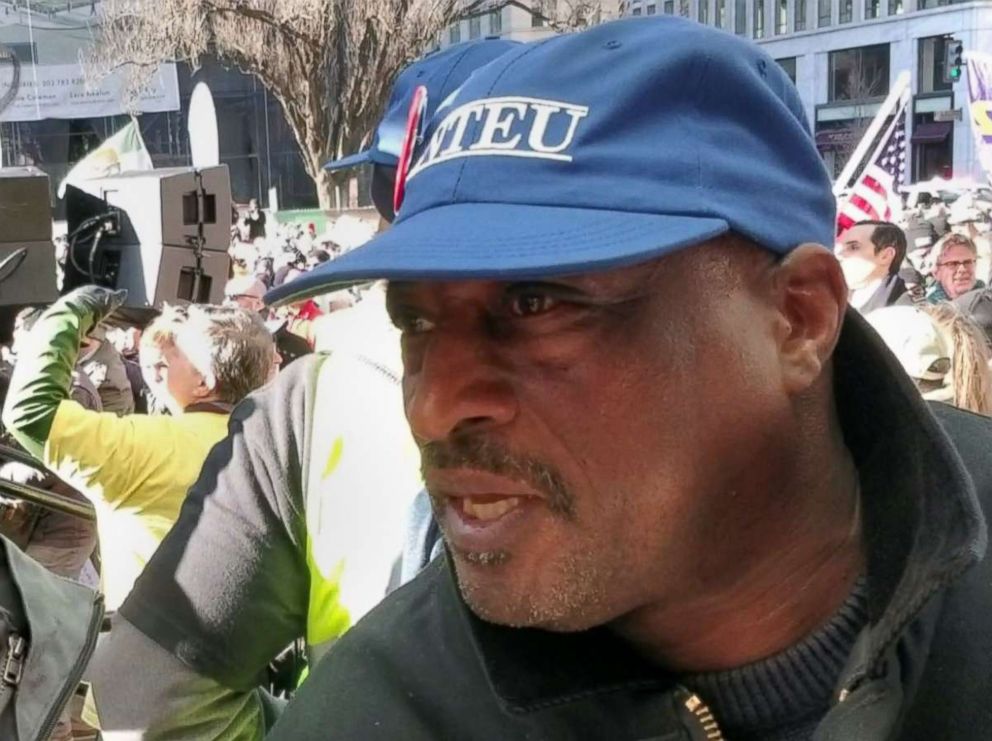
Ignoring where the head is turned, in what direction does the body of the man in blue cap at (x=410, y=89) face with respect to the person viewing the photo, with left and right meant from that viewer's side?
facing to the left of the viewer

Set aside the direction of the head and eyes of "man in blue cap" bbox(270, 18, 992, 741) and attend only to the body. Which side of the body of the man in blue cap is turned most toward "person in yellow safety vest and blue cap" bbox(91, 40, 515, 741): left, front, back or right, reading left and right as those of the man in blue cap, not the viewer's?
right

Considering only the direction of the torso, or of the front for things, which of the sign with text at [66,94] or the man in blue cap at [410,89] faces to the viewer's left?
the man in blue cap

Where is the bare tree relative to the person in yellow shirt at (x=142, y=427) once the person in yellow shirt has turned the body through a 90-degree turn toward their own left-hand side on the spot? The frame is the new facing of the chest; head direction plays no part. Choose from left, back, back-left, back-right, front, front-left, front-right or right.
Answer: back-right

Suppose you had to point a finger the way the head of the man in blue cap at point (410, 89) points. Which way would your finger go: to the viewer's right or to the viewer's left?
to the viewer's left

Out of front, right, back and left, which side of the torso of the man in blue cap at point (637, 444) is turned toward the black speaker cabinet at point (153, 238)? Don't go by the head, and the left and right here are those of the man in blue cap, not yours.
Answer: right

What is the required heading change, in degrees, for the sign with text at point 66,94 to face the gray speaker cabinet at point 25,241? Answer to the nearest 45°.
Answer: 0° — it already faces it

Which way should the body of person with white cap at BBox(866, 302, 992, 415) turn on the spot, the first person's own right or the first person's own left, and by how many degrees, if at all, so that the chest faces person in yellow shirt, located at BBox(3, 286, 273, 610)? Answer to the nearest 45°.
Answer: approximately 45° to the first person's own left

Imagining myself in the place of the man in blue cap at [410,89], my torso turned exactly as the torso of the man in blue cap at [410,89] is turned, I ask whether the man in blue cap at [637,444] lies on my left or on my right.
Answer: on my left

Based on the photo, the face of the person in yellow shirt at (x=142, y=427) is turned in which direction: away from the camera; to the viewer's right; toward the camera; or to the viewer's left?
to the viewer's left

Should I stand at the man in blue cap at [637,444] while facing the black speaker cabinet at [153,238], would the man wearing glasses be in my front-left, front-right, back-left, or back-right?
front-right

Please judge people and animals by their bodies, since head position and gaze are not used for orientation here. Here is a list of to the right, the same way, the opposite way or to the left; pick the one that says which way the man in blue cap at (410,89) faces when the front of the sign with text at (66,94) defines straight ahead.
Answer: to the right

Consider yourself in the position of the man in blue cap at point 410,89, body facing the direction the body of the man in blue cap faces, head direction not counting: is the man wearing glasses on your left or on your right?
on your right

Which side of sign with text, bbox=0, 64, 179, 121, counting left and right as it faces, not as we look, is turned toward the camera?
front

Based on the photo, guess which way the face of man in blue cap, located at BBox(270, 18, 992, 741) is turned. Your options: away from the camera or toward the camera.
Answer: toward the camera
